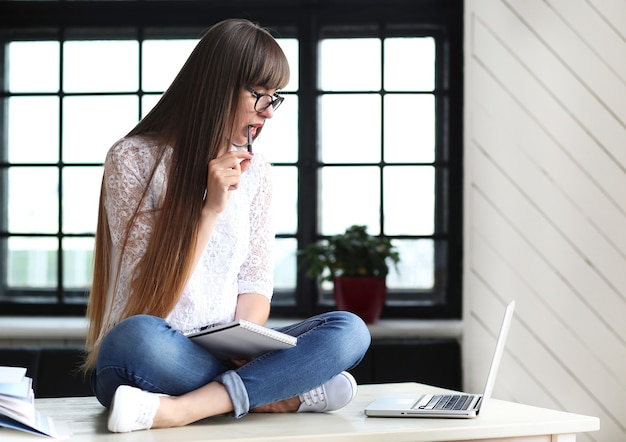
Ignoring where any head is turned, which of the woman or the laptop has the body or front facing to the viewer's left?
the laptop

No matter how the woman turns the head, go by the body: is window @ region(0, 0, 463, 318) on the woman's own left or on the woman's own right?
on the woman's own left

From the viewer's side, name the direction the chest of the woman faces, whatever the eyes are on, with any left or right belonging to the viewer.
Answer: facing the viewer and to the right of the viewer

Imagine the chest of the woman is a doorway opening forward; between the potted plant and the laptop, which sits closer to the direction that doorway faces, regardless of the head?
the laptop

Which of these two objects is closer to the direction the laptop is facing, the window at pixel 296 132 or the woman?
the woman

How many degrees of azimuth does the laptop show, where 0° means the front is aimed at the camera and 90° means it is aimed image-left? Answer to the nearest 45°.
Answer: approximately 90°

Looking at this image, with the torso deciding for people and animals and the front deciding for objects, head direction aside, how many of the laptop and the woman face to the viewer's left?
1

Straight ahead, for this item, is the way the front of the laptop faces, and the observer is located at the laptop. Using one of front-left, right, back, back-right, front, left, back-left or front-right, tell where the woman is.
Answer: front

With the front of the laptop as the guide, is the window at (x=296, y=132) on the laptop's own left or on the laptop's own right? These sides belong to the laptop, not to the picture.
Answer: on the laptop's own right

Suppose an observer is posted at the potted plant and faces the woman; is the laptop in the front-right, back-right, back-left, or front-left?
front-left
